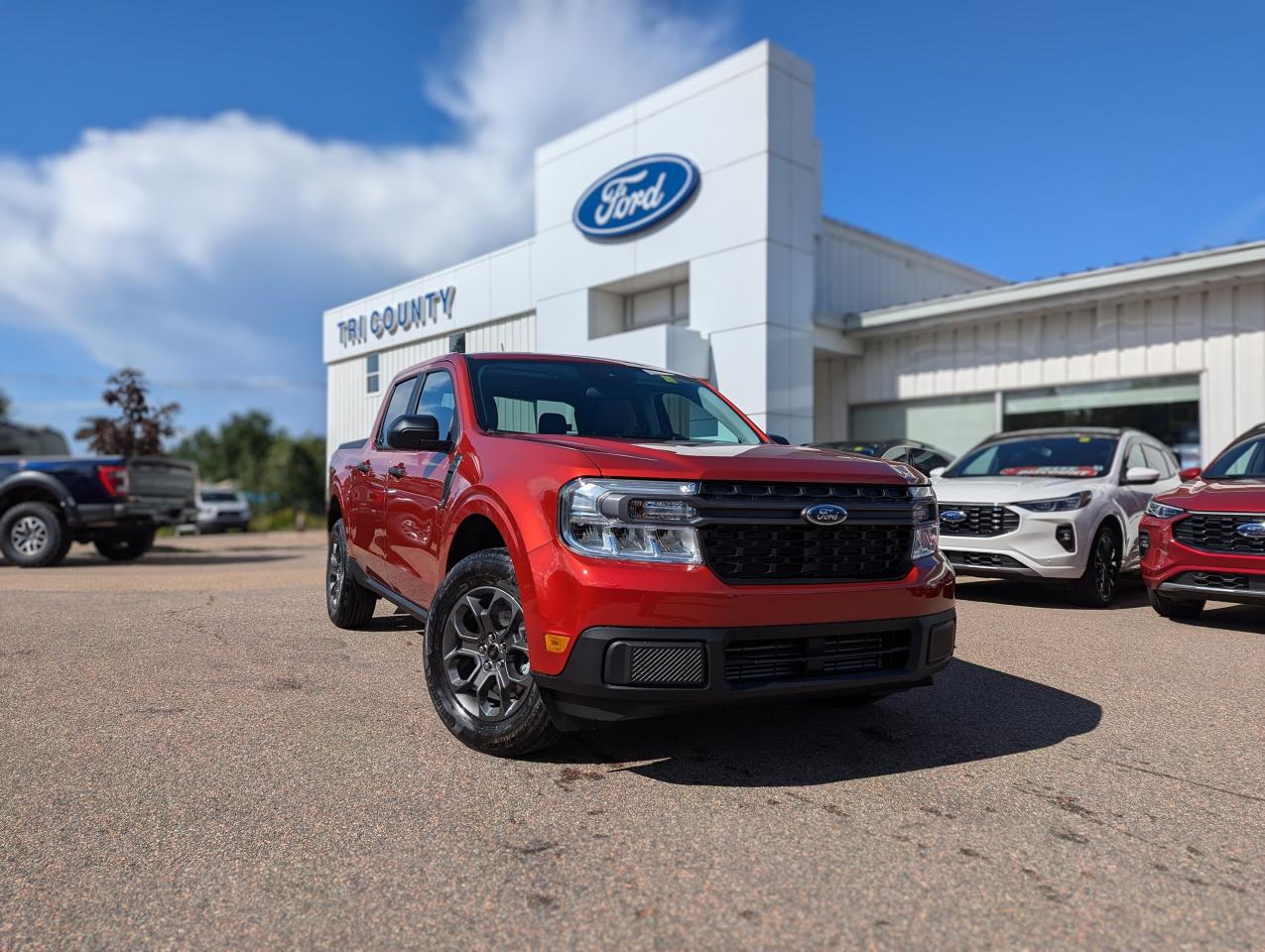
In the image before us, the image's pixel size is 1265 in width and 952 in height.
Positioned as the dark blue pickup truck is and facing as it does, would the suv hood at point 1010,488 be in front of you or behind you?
behind

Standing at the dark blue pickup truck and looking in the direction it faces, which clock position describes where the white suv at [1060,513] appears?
The white suv is roughly at 6 o'clock from the dark blue pickup truck.

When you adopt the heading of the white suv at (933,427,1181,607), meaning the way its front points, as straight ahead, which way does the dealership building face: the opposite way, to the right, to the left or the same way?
the same way

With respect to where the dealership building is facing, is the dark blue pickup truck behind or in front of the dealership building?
in front

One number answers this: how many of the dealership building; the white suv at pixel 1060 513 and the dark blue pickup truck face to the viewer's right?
0

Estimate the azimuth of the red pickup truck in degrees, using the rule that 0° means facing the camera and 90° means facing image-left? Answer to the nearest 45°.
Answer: approximately 315°

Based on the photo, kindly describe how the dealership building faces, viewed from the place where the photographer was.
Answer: facing the viewer and to the left of the viewer

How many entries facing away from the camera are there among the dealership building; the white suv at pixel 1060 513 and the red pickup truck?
0

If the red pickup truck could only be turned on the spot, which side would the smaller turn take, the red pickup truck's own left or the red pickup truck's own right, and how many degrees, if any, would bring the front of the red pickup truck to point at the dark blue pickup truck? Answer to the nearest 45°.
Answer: approximately 180°

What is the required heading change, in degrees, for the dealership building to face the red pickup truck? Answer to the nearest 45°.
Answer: approximately 45° to its left
